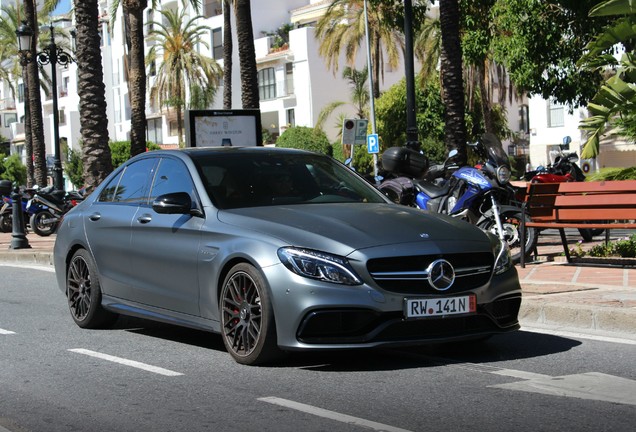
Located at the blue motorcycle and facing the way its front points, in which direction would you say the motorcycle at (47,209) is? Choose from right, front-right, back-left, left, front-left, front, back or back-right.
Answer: back

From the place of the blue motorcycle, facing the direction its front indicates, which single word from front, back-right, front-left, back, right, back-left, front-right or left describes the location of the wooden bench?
front

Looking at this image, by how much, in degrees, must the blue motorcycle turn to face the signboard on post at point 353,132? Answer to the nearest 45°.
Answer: approximately 135° to its left

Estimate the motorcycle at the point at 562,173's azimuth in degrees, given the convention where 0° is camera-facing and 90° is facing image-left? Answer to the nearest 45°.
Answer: approximately 315°

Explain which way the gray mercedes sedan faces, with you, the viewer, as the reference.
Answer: facing the viewer and to the right of the viewer

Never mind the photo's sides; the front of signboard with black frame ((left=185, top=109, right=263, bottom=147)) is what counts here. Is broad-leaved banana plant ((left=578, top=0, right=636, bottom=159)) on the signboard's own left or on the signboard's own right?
on the signboard's own left

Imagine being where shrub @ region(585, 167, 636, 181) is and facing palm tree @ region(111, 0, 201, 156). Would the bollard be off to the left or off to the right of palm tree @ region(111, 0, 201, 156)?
left

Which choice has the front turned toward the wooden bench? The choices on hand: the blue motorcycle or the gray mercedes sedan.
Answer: the blue motorcycle

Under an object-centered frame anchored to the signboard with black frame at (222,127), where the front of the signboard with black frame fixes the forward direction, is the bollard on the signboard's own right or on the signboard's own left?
on the signboard's own right

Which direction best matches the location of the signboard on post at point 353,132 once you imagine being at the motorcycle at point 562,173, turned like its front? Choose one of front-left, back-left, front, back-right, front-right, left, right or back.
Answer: back

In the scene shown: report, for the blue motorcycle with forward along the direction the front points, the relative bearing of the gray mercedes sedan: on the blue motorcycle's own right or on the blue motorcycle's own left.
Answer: on the blue motorcycle's own right

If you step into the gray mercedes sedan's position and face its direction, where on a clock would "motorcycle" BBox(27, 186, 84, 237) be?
The motorcycle is roughly at 7 o'clock from the gray mercedes sedan.

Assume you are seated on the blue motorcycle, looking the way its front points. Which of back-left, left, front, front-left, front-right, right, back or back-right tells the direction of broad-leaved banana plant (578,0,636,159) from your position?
left
